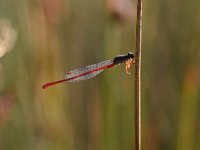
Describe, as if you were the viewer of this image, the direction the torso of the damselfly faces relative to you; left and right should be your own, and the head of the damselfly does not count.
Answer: facing to the right of the viewer
